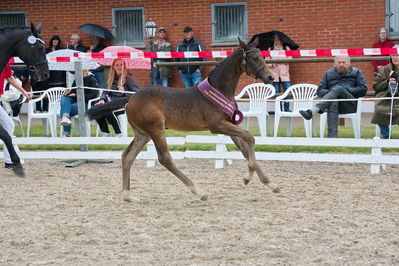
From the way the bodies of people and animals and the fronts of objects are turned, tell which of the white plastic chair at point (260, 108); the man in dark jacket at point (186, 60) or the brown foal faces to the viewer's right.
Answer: the brown foal

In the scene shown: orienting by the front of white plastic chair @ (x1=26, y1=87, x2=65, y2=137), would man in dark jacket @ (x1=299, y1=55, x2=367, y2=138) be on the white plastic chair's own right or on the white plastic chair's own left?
on the white plastic chair's own left

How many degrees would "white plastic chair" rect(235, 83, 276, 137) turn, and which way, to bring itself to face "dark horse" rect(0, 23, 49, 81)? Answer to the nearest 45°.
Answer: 0° — it already faces it

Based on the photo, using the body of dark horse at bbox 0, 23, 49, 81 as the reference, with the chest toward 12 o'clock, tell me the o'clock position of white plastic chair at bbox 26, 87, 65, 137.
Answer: The white plastic chair is roughly at 9 o'clock from the dark horse.

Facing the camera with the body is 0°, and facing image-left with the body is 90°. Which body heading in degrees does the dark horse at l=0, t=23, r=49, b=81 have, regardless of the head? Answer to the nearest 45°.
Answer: approximately 270°

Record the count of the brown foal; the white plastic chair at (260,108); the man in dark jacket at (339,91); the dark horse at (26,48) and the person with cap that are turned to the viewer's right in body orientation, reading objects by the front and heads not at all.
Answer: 2

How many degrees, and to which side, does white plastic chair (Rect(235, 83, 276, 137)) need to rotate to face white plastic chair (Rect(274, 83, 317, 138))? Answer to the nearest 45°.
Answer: approximately 135° to its left

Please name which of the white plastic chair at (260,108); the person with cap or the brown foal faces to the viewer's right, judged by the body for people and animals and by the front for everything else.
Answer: the brown foal

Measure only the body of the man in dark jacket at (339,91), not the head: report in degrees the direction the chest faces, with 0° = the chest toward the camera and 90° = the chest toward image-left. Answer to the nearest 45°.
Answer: approximately 0°

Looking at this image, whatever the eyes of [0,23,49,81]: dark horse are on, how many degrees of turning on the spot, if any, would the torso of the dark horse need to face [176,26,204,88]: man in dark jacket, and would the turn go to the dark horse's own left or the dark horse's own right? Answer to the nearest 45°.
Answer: approximately 45° to the dark horse's own left

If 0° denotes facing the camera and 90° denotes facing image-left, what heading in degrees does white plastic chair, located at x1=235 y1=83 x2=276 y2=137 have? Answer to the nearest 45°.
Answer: approximately 45°

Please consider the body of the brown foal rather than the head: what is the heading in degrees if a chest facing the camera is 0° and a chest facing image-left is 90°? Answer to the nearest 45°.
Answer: approximately 270°
